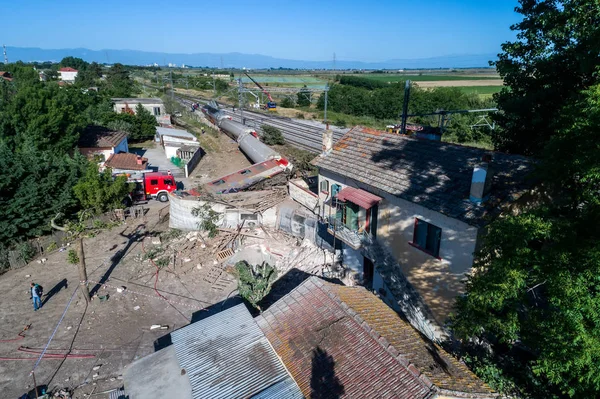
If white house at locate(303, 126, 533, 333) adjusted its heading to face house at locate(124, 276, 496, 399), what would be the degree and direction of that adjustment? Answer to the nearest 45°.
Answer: approximately 45° to its left

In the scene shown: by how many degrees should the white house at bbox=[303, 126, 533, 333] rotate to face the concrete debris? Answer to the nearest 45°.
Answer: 0° — it already faces it

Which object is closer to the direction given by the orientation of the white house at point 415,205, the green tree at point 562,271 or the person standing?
the person standing

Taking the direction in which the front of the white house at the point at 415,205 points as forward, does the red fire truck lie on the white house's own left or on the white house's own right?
on the white house's own right

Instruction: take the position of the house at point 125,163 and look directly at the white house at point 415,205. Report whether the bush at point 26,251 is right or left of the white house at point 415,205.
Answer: right

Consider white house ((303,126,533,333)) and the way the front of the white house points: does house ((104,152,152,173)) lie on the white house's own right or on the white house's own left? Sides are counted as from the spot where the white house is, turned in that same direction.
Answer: on the white house's own right

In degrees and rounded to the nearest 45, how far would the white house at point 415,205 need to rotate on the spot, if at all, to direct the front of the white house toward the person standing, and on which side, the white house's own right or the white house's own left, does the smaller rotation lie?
approximately 45° to the white house's own right

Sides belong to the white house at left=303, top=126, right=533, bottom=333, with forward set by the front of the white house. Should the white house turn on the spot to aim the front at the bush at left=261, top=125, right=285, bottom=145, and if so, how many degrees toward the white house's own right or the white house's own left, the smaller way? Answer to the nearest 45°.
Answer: approximately 90° to the white house's own right

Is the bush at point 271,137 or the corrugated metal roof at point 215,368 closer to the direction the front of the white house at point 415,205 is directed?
the corrugated metal roof

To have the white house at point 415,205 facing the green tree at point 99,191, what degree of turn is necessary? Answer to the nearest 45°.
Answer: approximately 45° to its right

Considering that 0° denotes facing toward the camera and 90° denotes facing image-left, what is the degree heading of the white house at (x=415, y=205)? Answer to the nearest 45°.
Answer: approximately 45°
